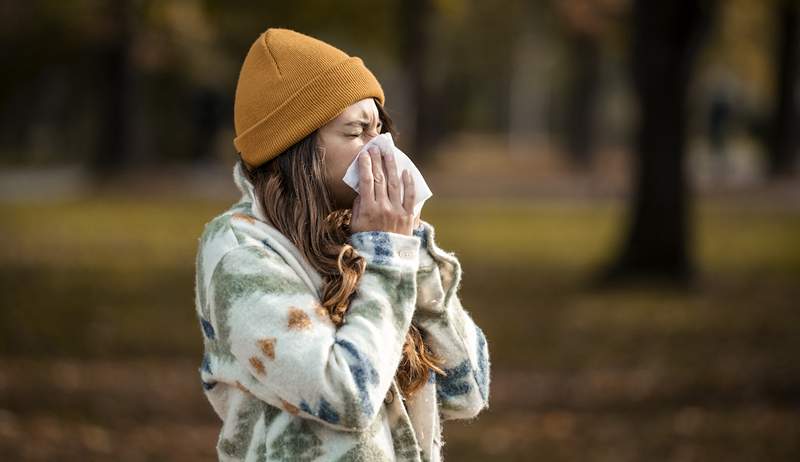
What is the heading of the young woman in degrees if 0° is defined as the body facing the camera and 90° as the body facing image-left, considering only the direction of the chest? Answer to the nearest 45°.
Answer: approximately 315°

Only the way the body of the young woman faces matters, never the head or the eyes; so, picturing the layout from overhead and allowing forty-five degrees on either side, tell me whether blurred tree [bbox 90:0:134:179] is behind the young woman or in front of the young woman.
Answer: behind

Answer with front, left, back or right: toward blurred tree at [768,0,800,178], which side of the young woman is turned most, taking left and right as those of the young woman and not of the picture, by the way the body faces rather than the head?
left

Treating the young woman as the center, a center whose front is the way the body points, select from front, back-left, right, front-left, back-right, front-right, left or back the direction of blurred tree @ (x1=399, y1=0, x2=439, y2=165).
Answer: back-left
